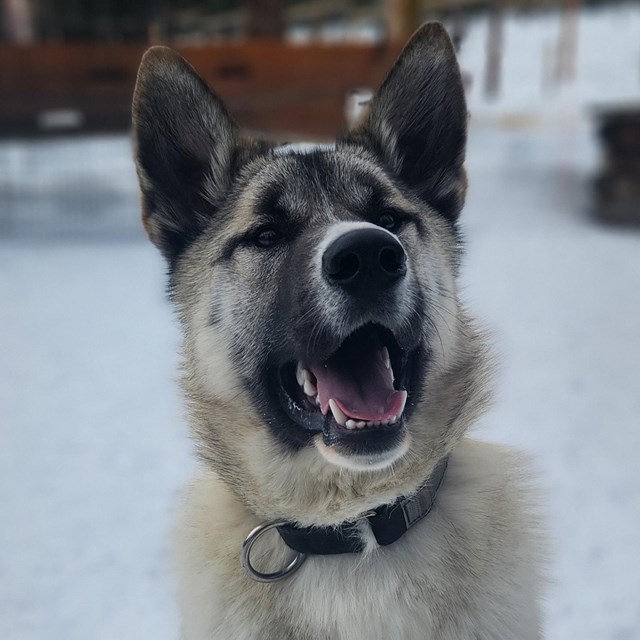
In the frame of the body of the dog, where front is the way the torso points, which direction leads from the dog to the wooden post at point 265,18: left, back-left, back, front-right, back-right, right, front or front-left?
back

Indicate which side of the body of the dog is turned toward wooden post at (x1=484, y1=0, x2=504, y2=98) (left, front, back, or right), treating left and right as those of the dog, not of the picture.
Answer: back

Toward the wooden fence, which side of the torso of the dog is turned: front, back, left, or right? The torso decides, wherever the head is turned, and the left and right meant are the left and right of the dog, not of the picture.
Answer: back

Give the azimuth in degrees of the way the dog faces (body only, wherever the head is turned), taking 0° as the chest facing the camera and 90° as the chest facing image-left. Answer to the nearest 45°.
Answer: approximately 0°

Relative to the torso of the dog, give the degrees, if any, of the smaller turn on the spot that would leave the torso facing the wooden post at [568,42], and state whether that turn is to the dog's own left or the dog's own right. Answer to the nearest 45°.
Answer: approximately 180°
